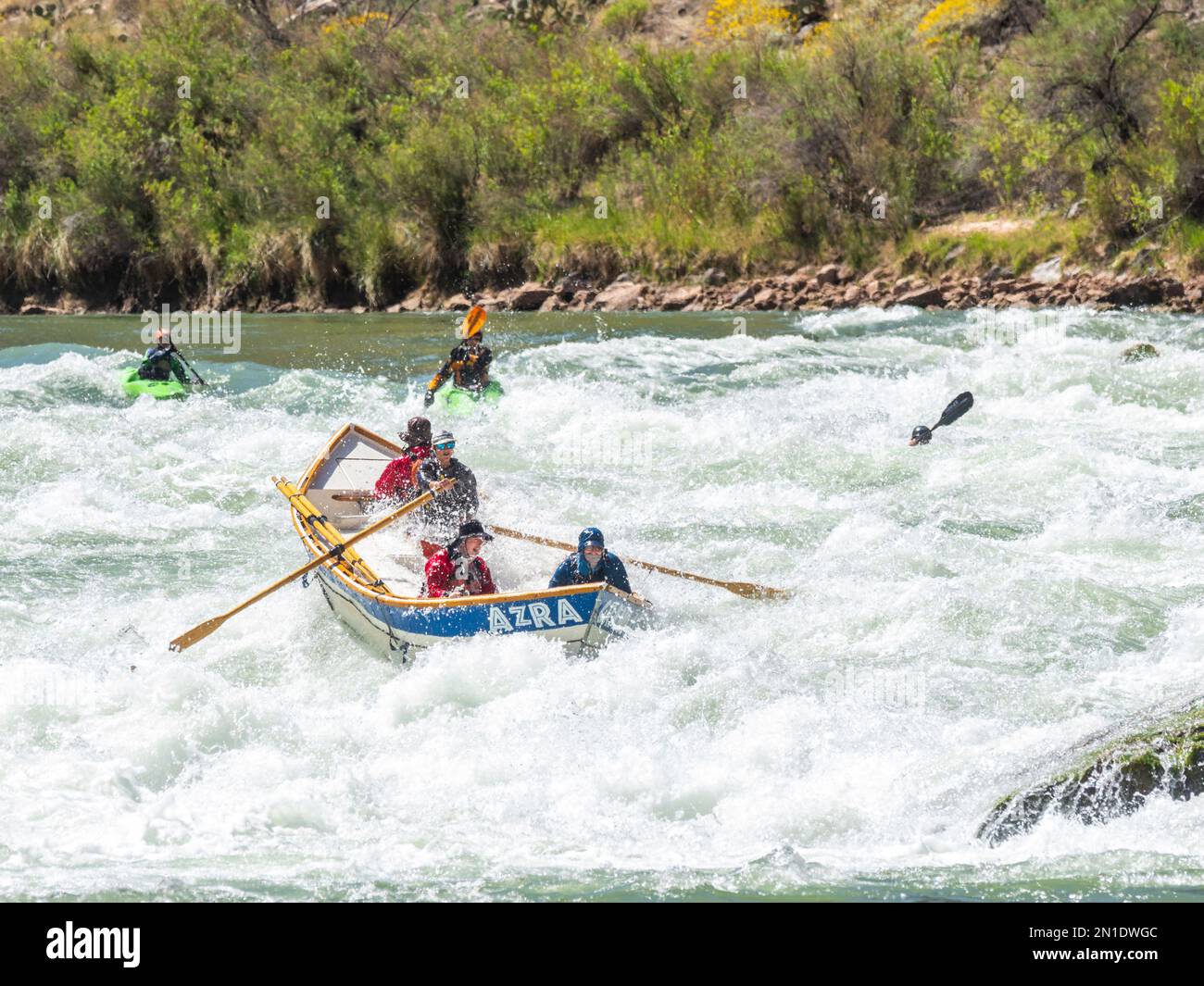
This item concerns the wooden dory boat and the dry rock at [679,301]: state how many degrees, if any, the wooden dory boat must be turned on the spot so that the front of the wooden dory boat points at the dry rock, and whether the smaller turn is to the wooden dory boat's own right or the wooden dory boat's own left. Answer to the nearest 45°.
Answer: approximately 135° to the wooden dory boat's own left

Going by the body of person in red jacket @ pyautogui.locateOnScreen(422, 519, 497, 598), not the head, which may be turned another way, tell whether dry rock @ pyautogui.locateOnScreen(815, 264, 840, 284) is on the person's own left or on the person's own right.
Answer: on the person's own left

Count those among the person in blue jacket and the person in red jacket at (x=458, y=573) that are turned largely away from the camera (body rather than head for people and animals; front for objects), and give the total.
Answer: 0

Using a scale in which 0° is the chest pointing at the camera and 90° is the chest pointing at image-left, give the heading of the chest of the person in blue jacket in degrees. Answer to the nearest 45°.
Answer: approximately 0°

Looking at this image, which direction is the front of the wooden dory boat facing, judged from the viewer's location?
facing the viewer and to the right of the viewer

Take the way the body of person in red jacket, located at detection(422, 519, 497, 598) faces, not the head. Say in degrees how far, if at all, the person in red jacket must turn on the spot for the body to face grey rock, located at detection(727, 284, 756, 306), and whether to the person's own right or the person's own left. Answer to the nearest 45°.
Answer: approximately 135° to the person's own left

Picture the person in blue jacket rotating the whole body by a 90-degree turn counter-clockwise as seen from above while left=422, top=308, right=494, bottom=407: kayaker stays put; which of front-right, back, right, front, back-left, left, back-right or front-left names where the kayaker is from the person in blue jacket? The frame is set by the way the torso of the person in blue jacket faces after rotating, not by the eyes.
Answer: left

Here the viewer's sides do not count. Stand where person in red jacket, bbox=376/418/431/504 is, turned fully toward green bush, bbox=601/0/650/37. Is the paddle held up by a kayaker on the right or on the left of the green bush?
right

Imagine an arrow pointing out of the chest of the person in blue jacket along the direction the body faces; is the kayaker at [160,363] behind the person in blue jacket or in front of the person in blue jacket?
behind

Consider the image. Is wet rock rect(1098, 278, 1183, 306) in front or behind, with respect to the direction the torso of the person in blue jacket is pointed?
behind

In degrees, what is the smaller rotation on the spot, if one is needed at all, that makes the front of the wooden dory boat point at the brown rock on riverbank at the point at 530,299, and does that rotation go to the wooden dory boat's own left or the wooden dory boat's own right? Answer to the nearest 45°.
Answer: approximately 135° to the wooden dory boat's own left
